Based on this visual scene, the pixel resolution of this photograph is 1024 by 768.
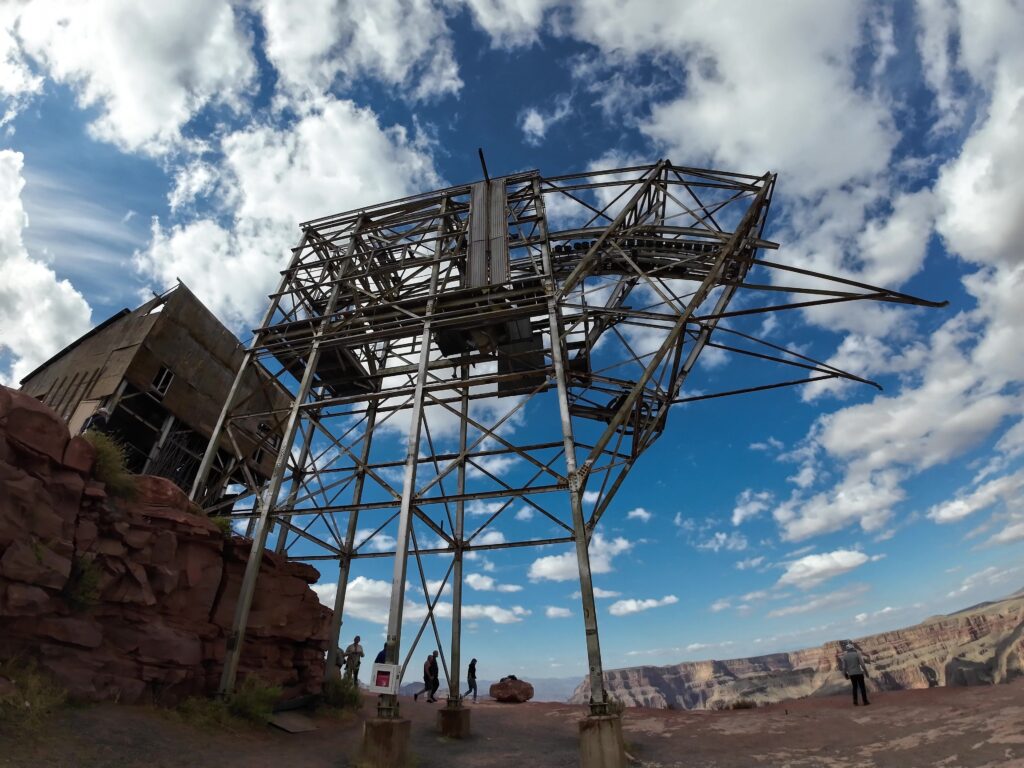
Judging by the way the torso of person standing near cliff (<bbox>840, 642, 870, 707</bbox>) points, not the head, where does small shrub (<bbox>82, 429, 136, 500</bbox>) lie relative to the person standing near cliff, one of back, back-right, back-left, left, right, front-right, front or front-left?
back-left

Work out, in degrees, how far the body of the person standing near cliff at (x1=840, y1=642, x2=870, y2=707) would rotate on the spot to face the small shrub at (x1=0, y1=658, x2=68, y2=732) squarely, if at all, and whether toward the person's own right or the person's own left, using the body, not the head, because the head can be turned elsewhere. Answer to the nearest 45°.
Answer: approximately 135° to the person's own left

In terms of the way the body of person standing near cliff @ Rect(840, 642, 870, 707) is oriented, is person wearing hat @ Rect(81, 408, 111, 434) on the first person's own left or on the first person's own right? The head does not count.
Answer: on the first person's own left

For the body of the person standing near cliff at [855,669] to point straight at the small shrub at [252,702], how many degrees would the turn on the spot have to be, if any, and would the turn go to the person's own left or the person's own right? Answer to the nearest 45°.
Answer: approximately 135° to the person's own left

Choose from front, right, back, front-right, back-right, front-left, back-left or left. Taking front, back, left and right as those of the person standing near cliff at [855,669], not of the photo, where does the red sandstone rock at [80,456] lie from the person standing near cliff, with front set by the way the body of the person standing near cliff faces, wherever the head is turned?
back-left

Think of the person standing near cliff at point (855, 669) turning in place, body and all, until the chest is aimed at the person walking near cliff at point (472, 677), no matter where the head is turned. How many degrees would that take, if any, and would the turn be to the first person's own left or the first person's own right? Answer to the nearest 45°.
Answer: approximately 90° to the first person's own left

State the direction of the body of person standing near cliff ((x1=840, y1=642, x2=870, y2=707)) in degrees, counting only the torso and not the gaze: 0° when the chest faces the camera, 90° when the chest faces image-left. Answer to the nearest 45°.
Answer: approximately 180°

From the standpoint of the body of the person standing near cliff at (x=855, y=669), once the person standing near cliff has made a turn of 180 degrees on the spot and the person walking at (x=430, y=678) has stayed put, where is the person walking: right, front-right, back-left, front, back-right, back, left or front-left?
right

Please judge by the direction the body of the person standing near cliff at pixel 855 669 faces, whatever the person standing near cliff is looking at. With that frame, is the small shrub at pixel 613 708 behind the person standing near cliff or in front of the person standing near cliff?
behind

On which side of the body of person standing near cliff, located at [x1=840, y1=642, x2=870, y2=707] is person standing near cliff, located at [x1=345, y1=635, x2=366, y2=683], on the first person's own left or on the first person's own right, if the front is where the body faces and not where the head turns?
on the first person's own left
